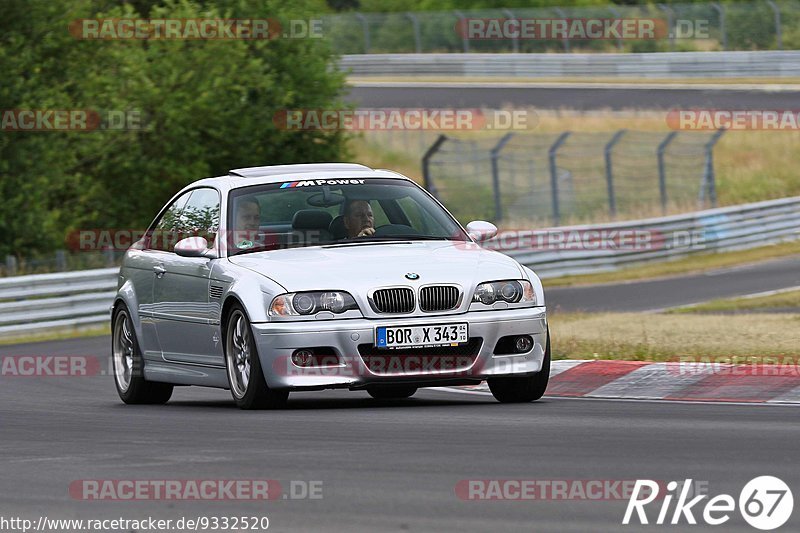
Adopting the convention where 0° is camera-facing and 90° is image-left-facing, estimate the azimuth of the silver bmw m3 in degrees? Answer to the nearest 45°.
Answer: approximately 315°

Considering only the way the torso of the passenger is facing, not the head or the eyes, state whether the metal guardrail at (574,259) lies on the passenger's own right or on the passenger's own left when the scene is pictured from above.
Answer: on the passenger's own left

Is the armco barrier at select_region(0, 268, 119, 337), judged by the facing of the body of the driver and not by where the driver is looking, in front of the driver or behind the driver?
behind

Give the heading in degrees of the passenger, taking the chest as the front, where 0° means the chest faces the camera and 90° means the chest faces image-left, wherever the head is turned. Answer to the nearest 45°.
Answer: approximately 315°

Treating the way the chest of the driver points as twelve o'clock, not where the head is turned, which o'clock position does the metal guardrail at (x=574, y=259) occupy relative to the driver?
The metal guardrail is roughly at 8 o'clock from the driver.

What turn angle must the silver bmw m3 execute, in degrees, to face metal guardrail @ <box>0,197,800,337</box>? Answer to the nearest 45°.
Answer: approximately 135° to its left

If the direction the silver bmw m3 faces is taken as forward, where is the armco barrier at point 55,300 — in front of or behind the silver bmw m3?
behind
